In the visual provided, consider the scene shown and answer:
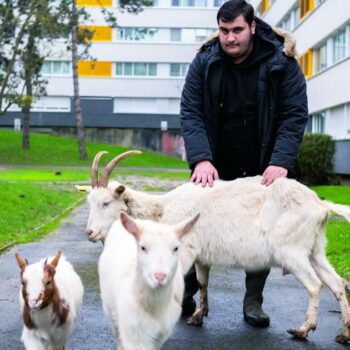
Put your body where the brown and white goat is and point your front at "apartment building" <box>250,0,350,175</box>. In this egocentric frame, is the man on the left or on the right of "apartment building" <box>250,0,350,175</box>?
right

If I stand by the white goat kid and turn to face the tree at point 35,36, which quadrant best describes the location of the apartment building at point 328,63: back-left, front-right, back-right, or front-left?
front-right

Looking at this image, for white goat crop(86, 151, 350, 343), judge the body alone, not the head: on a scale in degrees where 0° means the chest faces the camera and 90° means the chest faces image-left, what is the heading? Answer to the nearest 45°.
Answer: approximately 90°

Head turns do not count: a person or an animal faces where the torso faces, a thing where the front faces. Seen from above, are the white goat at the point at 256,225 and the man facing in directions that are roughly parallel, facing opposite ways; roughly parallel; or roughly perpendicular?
roughly perpendicular

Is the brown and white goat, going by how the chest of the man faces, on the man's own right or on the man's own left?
on the man's own right

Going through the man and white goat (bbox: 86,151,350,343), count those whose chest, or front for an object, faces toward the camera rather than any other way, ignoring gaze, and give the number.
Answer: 1

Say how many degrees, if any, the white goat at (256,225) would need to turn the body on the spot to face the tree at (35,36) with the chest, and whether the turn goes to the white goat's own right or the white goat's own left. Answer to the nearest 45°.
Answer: approximately 90° to the white goat's own right

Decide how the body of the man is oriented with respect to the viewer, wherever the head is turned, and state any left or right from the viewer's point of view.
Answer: facing the viewer

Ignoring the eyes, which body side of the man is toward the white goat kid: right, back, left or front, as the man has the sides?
front

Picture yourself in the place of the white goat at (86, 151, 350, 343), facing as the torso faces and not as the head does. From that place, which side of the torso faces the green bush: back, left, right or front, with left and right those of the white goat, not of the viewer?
right

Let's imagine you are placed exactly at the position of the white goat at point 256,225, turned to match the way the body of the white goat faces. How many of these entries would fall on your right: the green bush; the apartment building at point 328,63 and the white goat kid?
2
